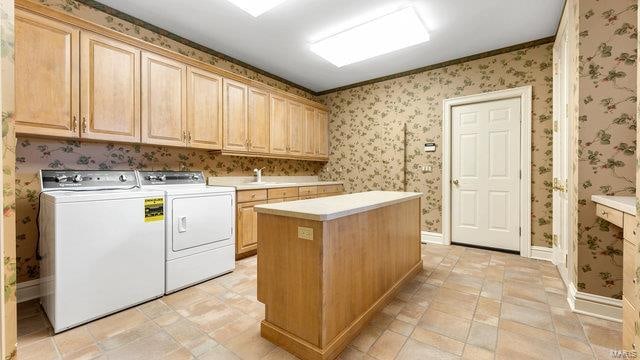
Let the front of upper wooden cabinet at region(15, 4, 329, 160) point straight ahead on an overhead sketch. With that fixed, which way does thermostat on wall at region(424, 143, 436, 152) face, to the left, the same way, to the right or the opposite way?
to the right

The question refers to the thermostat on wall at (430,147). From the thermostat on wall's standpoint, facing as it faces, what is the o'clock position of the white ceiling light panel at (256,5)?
The white ceiling light panel is roughly at 1 o'clock from the thermostat on wall.

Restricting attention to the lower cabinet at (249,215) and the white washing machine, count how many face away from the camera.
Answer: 0

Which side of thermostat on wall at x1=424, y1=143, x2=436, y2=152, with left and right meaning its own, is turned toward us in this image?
front

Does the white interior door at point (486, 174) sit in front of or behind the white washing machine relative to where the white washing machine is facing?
in front

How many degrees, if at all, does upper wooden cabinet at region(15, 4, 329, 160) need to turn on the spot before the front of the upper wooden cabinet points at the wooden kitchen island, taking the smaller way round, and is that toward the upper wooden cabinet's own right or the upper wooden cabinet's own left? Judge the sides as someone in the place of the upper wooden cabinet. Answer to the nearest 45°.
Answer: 0° — it already faces it

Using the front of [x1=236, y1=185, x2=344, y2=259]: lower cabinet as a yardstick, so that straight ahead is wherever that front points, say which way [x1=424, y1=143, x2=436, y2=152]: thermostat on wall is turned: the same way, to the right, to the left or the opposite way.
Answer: to the right

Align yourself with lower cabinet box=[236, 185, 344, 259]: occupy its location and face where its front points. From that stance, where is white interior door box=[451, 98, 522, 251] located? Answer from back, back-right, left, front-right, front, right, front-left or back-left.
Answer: front-left

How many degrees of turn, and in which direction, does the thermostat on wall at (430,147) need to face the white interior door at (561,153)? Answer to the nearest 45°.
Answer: approximately 45° to its left

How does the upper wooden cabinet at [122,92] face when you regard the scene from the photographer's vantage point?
facing the viewer and to the right of the viewer
